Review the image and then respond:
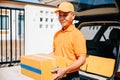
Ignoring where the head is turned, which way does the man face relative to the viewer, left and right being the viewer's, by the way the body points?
facing the viewer and to the left of the viewer

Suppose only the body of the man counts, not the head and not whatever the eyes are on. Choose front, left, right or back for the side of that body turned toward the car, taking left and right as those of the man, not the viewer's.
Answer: back

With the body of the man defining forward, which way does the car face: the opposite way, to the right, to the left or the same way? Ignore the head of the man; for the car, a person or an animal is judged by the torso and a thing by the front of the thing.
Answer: the opposite way

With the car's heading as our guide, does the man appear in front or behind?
behind

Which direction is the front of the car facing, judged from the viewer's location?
facing away from the viewer and to the right of the viewer
